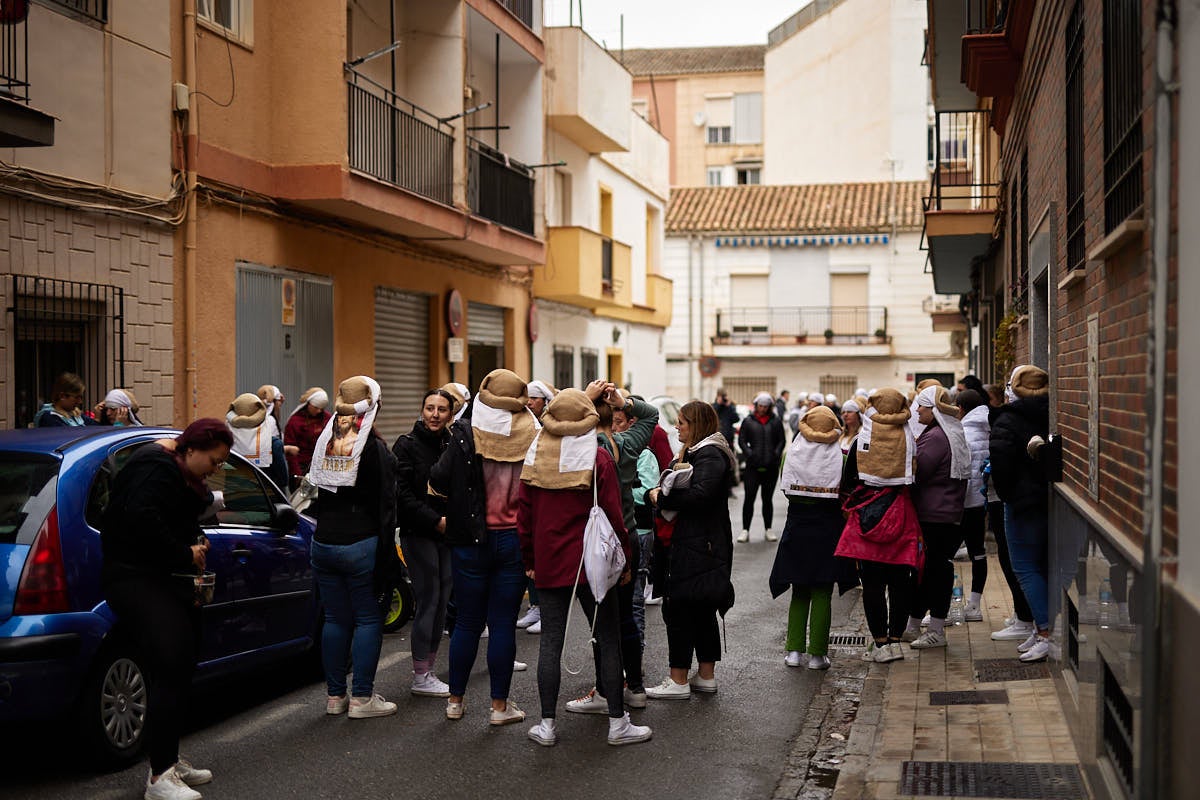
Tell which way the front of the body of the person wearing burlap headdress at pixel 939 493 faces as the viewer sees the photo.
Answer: to the viewer's left

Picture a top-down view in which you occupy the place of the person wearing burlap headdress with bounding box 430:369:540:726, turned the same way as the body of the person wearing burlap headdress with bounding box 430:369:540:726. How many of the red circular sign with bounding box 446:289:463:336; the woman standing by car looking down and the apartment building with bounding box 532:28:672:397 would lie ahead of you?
2

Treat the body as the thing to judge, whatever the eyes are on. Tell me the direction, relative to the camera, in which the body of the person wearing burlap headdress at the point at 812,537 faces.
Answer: away from the camera

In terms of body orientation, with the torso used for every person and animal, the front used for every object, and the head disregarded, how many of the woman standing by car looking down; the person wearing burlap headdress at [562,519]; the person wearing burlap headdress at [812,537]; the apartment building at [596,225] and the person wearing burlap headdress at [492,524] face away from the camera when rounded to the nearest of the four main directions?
3

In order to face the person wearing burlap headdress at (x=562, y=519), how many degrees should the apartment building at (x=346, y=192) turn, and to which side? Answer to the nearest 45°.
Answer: approximately 45° to its right

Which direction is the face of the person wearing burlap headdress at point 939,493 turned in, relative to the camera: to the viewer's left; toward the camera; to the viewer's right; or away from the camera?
to the viewer's left

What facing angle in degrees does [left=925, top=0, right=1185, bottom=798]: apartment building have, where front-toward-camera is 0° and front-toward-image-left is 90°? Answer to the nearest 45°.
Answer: approximately 90°

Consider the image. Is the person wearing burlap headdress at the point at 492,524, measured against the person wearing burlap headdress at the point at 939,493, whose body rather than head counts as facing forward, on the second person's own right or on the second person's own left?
on the second person's own left

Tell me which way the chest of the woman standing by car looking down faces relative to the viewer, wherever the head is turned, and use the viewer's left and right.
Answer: facing to the right of the viewer

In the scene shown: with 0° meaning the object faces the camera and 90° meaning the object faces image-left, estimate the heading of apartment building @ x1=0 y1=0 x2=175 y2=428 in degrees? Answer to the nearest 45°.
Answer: approximately 315°

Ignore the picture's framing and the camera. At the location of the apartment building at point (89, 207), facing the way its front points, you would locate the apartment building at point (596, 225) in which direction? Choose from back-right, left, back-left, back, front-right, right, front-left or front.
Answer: left

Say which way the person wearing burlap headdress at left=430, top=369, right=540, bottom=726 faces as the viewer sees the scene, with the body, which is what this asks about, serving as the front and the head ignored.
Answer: away from the camera
